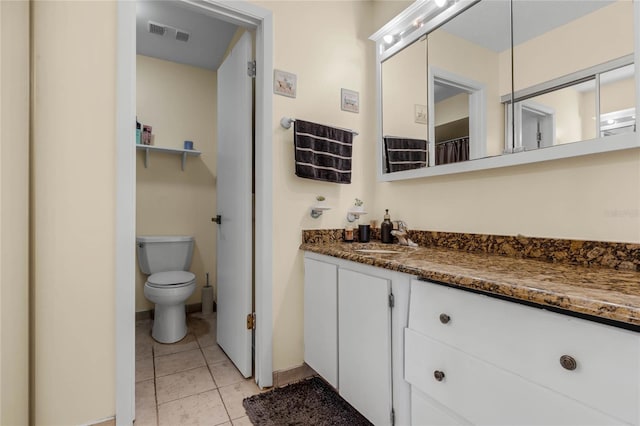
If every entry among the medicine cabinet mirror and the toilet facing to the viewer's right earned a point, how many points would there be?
0

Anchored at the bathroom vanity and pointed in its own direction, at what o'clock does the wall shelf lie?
The wall shelf is roughly at 2 o'clock from the bathroom vanity.

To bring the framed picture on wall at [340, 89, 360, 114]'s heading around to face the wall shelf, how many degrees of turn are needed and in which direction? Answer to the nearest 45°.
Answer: approximately 135° to its right

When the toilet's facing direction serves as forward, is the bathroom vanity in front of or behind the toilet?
in front

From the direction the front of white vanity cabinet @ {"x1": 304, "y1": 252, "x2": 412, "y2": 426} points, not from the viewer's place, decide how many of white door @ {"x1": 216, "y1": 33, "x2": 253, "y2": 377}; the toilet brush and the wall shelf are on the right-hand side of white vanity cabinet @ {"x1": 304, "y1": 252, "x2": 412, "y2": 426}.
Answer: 3

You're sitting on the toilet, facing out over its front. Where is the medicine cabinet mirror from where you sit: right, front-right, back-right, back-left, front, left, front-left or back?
front-left

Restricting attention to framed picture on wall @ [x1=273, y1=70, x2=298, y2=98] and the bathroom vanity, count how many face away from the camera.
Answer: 0

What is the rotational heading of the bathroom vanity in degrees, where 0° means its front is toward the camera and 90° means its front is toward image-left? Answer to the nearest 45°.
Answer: approximately 45°
